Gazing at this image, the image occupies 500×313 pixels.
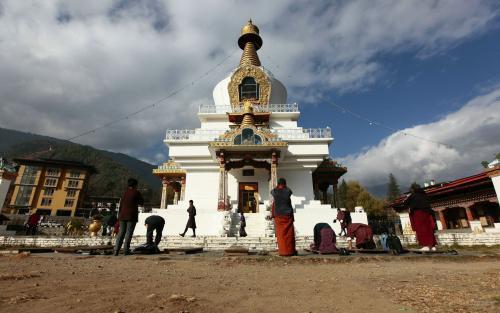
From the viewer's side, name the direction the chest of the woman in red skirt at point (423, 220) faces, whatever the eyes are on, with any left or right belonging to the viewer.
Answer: facing away from the viewer and to the left of the viewer

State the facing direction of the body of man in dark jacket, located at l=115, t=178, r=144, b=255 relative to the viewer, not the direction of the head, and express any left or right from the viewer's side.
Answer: facing away from the viewer and to the right of the viewer

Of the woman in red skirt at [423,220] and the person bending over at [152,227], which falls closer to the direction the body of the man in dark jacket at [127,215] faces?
the person bending over

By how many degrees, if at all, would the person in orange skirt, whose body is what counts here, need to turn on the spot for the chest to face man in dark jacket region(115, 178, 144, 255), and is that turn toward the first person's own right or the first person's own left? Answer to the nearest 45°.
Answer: approximately 90° to the first person's own left

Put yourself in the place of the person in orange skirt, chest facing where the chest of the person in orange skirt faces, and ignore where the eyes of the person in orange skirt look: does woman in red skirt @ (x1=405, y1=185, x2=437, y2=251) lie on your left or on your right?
on your right

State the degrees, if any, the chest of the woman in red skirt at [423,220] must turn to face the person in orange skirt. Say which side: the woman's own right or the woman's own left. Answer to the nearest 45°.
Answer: approximately 90° to the woman's own left

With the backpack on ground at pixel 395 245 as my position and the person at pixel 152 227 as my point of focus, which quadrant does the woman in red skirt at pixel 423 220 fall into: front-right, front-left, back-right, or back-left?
back-right

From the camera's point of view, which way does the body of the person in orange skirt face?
away from the camera
